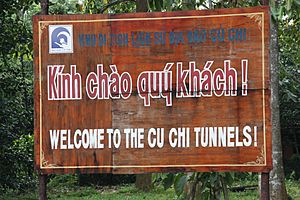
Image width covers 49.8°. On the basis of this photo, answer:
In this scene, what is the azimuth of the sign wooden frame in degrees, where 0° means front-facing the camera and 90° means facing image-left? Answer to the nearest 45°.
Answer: approximately 0°

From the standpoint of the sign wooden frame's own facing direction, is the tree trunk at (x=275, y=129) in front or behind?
behind

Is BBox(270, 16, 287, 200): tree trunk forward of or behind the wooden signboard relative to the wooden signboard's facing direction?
behind
